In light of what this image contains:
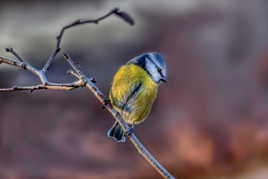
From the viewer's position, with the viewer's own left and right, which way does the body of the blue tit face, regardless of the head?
facing the viewer and to the right of the viewer
